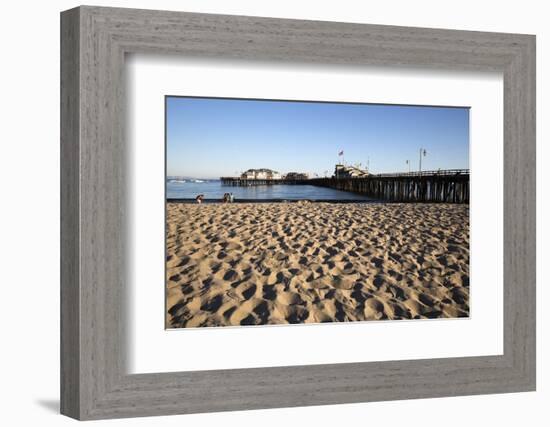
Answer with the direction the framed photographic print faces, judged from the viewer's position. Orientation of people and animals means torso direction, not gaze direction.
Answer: facing the viewer and to the right of the viewer
